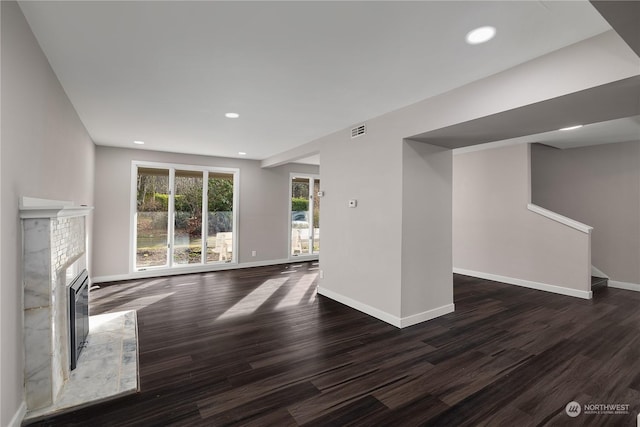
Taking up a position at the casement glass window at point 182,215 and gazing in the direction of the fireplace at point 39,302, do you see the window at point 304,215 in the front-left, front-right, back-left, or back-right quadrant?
back-left

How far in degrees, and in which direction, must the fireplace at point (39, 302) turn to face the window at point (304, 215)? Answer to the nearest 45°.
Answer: approximately 45° to its left

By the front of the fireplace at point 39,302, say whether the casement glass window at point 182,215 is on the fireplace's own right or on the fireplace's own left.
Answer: on the fireplace's own left

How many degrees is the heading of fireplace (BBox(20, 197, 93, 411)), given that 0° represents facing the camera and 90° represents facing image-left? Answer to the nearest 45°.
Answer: approximately 270°
